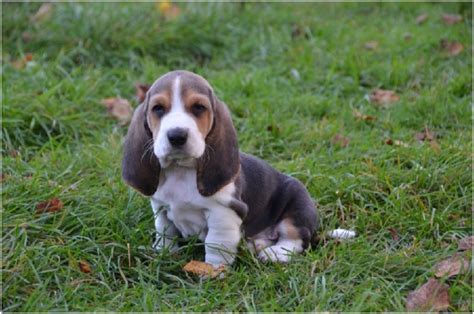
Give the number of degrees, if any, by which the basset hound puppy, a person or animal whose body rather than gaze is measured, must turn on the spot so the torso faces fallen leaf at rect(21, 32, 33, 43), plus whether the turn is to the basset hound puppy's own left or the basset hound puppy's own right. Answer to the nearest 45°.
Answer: approximately 90° to the basset hound puppy's own right

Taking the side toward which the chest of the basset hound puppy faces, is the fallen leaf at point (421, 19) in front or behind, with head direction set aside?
behind

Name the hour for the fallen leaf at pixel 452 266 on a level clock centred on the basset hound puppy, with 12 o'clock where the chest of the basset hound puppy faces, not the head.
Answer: The fallen leaf is roughly at 8 o'clock from the basset hound puppy.

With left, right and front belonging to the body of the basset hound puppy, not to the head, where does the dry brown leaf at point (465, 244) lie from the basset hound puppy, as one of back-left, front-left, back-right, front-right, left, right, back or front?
back-left

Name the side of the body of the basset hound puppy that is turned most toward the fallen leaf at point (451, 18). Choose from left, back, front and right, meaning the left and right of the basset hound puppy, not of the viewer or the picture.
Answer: back

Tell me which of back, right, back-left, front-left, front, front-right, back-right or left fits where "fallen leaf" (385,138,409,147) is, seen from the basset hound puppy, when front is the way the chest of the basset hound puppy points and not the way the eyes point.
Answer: back

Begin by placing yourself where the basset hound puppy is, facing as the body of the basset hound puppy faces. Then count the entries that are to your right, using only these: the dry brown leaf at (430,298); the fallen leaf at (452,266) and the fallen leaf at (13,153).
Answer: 1

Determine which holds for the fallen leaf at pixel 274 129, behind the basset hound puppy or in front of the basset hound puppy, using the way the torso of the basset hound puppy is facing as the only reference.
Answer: behind

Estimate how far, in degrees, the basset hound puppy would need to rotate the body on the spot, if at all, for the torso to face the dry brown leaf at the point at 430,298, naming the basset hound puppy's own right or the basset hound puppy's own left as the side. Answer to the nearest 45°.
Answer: approximately 90° to the basset hound puppy's own left

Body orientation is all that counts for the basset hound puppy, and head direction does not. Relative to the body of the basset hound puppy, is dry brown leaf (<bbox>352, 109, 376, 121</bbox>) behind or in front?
behind

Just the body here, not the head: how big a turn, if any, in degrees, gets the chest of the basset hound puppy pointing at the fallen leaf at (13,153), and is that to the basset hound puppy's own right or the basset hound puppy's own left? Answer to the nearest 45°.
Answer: approximately 90° to the basset hound puppy's own right

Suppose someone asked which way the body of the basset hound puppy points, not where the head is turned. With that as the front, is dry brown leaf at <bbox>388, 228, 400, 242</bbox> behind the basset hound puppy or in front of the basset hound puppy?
behind

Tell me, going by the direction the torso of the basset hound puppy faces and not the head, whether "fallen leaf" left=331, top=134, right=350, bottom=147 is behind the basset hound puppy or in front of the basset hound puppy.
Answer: behind
